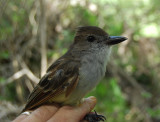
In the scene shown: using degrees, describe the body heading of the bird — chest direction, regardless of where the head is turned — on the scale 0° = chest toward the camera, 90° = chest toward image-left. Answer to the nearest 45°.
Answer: approximately 270°
